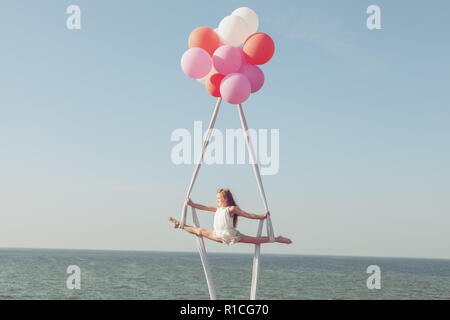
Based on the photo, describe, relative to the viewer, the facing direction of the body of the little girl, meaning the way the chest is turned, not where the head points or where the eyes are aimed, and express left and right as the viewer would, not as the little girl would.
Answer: facing the viewer and to the left of the viewer
